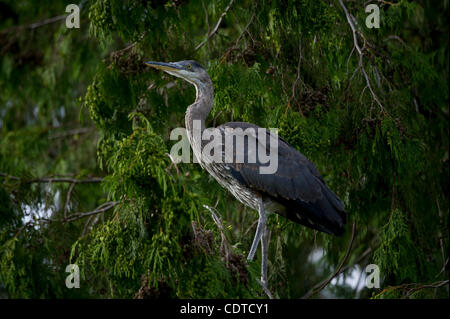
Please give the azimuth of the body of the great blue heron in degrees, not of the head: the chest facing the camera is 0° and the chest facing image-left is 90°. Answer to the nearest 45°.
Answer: approximately 90°

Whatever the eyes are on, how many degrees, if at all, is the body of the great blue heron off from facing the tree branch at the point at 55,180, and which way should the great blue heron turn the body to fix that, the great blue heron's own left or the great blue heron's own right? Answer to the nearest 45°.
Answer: approximately 45° to the great blue heron's own right
